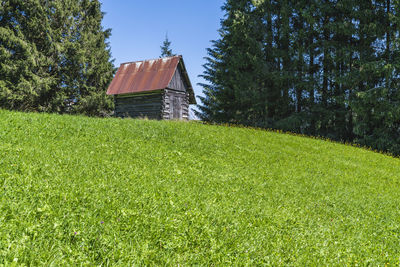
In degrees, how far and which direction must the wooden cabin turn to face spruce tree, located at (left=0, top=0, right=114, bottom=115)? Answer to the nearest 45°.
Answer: approximately 180°

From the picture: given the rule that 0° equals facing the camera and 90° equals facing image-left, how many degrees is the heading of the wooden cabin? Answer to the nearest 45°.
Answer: approximately 315°
